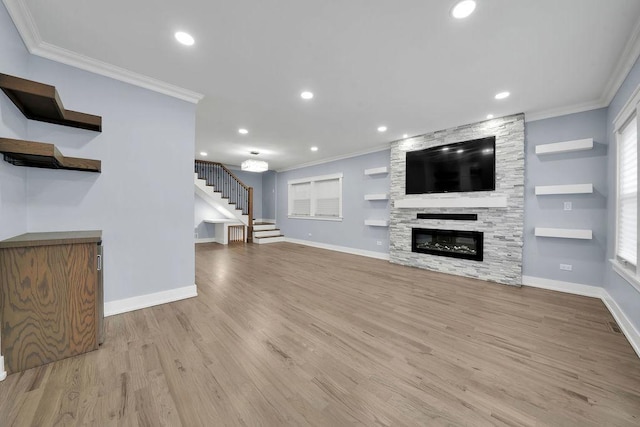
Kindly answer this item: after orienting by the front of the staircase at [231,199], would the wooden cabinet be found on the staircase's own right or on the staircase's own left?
on the staircase's own right

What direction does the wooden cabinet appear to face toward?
to the viewer's right

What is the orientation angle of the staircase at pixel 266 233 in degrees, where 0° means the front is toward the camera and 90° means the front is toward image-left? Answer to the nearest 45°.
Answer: approximately 315°

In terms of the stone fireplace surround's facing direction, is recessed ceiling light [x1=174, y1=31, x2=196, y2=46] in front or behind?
in front
